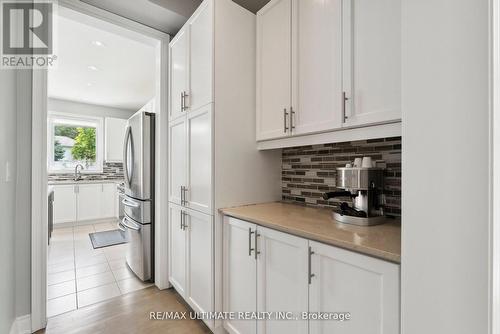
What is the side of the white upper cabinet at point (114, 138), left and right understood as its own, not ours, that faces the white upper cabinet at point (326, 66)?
front

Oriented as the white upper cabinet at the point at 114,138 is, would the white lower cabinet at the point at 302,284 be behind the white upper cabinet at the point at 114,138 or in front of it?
in front

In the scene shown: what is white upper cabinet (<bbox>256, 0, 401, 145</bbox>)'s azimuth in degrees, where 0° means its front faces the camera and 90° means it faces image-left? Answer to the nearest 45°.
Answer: approximately 45°

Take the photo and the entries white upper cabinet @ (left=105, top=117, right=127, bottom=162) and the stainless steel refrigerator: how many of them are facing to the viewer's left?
1

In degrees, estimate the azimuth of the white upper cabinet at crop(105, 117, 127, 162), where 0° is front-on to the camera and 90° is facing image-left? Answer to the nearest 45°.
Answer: approximately 0°

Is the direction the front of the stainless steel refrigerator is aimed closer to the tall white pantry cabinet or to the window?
the window

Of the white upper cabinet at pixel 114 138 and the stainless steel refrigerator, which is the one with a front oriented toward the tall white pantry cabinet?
the white upper cabinet

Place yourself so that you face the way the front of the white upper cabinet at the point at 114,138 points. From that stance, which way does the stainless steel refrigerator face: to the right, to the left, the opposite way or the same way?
to the right
